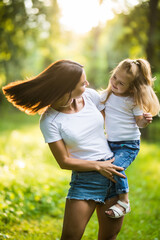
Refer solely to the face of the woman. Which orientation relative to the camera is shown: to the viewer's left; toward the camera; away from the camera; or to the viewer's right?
to the viewer's right

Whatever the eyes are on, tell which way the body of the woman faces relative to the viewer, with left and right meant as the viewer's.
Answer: facing the viewer and to the right of the viewer

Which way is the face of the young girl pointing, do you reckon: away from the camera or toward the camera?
toward the camera

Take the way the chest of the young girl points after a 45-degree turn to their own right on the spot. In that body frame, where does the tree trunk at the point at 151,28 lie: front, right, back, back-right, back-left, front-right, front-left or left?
right

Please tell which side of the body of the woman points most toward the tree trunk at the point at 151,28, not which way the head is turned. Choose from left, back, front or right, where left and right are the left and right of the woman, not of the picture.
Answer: left

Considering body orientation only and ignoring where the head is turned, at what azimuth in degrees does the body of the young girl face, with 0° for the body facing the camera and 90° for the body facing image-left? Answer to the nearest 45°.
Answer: approximately 45°
